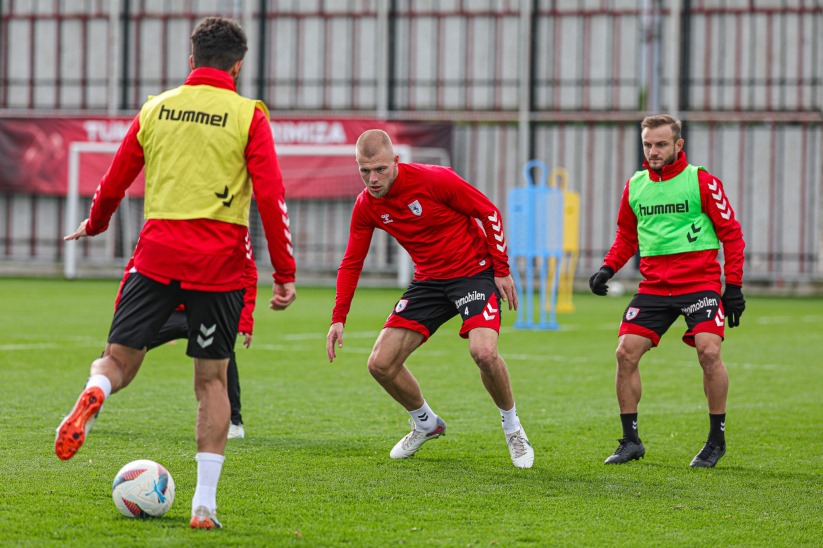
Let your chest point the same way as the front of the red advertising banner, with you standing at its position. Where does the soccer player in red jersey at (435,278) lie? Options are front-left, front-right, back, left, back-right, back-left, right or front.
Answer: front

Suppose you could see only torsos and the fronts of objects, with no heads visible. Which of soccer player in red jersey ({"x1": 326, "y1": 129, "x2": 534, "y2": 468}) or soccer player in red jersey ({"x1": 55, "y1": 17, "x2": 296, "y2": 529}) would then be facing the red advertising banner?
soccer player in red jersey ({"x1": 55, "y1": 17, "x2": 296, "y2": 529})

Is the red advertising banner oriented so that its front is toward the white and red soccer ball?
yes

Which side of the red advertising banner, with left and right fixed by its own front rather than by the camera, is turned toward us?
front

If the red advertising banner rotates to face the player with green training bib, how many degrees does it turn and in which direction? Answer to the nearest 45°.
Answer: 0° — it already faces them

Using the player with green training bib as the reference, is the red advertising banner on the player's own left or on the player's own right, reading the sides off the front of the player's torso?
on the player's own right

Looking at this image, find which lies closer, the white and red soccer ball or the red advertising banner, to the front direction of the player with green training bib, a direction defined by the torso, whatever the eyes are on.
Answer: the white and red soccer ball

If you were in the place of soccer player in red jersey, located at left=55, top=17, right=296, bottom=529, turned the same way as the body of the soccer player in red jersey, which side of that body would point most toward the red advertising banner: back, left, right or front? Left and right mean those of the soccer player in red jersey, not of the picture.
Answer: front

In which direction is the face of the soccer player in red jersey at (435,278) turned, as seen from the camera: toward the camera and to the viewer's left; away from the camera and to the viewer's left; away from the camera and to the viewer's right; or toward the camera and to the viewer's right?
toward the camera and to the viewer's left

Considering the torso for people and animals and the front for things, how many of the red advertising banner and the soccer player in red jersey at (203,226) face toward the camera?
1

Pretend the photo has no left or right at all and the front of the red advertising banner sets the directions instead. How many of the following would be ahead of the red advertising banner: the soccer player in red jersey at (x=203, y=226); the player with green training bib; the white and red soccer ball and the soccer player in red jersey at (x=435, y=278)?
4

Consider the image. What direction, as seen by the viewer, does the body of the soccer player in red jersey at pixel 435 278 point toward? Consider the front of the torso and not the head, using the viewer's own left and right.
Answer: facing the viewer and to the left of the viewer

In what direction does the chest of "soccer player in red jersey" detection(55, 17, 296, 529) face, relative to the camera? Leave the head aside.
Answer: away from the camera

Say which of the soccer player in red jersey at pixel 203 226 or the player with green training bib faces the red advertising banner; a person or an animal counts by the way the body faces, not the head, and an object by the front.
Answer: the soccer player in red jersey
